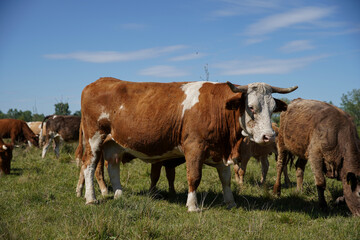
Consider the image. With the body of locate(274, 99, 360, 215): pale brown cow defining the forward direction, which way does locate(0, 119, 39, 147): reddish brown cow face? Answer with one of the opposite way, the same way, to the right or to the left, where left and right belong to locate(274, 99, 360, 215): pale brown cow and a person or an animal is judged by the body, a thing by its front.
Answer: to the left

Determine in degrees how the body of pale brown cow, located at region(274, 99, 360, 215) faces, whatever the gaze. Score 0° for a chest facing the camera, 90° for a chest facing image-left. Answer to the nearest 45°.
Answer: approximately 315°

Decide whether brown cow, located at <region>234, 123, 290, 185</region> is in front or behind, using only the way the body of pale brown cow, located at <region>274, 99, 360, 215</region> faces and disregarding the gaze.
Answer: behind

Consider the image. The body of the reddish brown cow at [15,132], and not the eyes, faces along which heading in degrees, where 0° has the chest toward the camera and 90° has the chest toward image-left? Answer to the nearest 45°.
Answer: approximately 270°

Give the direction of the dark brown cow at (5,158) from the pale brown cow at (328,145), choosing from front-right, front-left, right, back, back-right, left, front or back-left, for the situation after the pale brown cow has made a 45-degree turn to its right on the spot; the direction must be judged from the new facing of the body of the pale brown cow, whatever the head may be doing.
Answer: right

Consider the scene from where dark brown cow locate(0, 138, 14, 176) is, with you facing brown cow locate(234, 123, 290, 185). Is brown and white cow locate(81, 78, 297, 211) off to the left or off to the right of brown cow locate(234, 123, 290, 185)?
right
